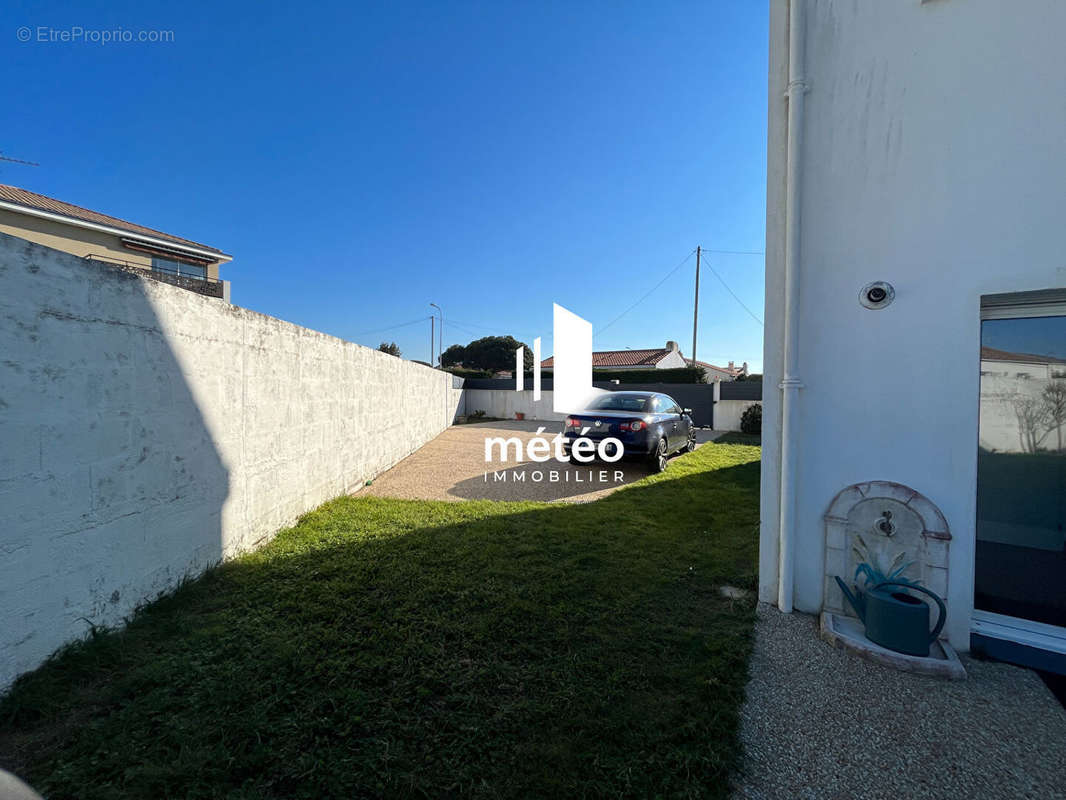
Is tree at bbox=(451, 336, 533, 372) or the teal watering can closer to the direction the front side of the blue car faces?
the tree

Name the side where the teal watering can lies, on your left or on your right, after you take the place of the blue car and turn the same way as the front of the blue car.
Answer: on your right

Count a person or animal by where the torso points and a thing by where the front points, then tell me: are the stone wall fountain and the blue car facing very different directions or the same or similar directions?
very different directions

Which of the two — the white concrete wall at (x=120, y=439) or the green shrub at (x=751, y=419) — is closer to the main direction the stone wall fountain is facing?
the white concrete wall

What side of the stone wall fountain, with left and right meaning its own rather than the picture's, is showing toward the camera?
front

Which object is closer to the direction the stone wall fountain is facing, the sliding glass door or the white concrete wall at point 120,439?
the white concrete wall

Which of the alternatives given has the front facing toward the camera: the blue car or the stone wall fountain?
the stone wall fountain

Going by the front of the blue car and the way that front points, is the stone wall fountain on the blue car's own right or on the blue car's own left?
on the blue car's own right

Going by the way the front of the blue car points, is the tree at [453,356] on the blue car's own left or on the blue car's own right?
on the blue car's own left

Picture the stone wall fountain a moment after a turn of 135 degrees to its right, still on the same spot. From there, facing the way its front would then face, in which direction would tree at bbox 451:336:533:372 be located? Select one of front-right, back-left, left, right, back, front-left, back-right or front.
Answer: front

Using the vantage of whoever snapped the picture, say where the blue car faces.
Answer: facing away from the viewer and to the right of the viewer

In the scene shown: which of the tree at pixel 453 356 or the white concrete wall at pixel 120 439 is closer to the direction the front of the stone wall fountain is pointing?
the white concrete wall

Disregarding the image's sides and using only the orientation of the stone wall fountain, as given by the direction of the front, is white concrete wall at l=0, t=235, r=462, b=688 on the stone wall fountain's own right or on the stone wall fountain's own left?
on the stone wall fountain's own right
